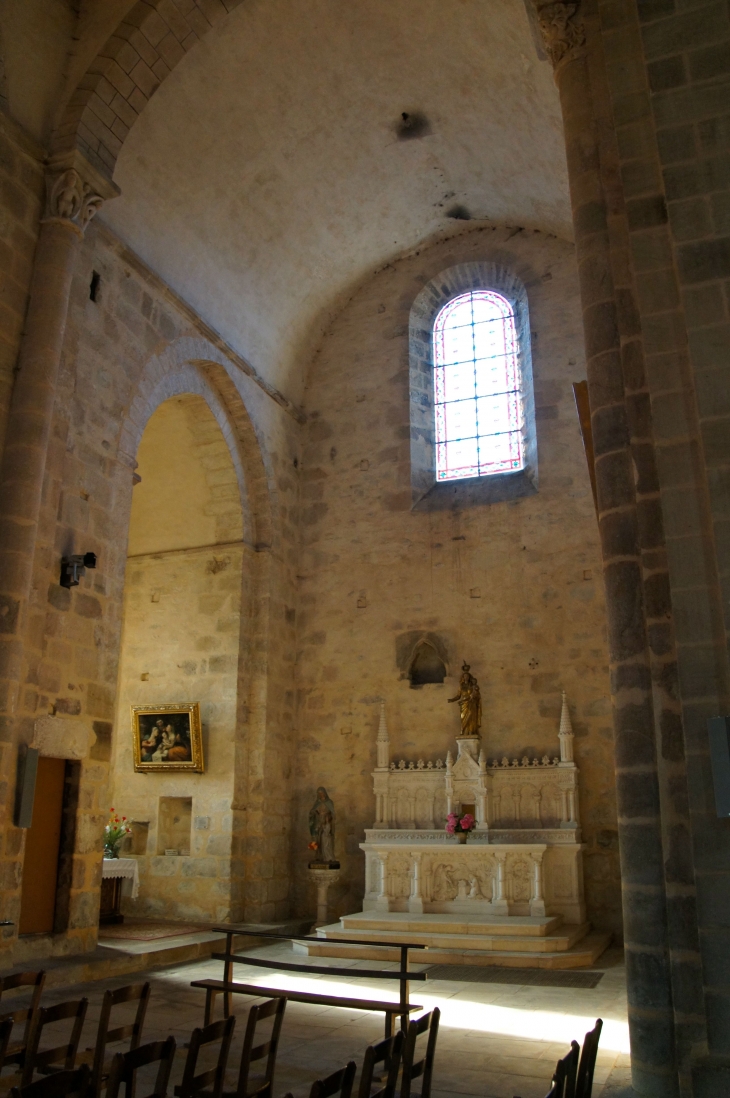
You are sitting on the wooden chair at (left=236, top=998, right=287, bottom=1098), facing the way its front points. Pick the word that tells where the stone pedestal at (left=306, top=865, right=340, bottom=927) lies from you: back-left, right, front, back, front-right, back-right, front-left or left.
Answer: front-right

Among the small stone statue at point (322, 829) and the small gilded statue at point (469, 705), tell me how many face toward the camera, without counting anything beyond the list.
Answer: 2

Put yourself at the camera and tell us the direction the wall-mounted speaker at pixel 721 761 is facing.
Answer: facing the viewer and to the left of the viewer

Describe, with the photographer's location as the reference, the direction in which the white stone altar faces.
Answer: facing the viewer

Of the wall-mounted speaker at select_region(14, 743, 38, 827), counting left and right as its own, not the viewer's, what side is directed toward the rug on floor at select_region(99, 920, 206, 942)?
left

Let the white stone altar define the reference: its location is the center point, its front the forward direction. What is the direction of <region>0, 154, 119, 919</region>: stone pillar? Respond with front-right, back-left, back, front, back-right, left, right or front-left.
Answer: front-right

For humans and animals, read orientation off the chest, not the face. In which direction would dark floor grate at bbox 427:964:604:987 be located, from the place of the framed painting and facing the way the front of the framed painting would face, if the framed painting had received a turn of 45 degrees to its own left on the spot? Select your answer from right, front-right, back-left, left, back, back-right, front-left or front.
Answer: front

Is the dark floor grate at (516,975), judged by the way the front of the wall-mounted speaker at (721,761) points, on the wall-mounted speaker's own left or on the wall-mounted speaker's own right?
on the wall-mounted speaker's own right

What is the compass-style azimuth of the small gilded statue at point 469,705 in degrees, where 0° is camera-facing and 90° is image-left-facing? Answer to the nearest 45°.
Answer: approximately 0°

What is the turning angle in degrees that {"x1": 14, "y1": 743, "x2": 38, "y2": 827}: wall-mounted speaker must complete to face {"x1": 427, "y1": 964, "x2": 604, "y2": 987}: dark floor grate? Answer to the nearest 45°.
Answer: approximately 45° to its left

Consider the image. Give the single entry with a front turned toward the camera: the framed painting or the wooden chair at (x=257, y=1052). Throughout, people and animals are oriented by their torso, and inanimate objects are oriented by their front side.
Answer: the framed painting

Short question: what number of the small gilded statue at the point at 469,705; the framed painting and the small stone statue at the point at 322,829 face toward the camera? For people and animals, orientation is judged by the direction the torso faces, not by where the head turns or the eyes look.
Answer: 3

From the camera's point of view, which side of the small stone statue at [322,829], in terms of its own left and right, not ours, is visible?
front

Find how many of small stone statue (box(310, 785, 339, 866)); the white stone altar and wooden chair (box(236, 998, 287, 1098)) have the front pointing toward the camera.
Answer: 2

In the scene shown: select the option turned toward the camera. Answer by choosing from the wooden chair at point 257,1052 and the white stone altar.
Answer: the white stone altar
